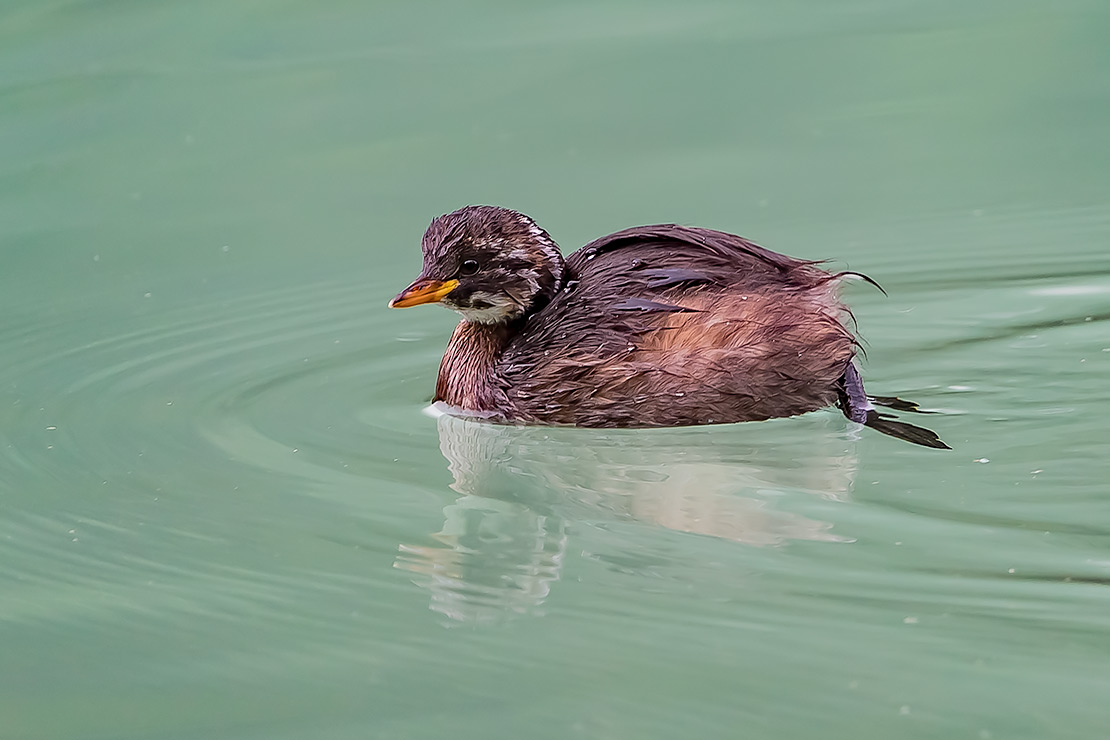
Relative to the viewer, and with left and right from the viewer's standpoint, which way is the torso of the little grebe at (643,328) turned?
facing to the left of the viewer
